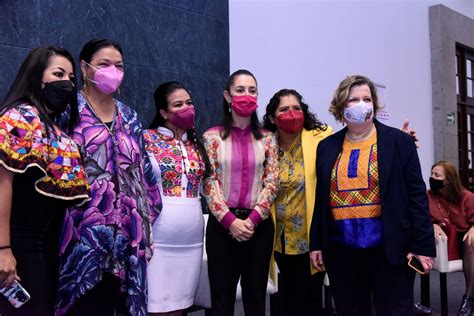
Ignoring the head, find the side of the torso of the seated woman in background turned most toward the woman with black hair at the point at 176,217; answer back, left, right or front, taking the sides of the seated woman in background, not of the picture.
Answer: front

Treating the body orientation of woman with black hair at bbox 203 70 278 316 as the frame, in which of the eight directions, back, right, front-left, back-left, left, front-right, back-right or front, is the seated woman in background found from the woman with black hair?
back-left

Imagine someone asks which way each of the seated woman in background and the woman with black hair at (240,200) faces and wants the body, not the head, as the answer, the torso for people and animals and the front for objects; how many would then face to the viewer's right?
0

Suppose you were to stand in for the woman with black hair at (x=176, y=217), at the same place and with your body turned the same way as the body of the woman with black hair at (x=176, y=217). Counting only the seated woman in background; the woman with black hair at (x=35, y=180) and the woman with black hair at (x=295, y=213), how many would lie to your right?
1

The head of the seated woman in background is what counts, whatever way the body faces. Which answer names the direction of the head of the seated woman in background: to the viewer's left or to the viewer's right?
to the viewer's left

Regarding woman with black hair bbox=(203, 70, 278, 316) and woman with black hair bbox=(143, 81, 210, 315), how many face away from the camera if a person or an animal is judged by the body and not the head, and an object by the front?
0

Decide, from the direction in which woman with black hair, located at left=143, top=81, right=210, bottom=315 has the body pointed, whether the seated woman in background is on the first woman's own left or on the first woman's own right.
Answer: on the first woman's own left
